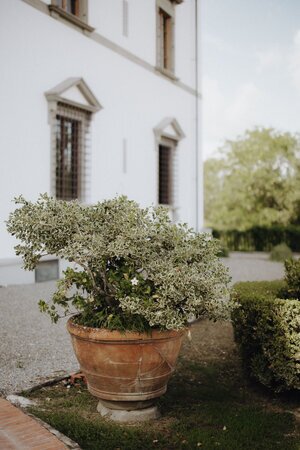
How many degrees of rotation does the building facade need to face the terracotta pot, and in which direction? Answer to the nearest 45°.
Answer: approximately 45° to its right

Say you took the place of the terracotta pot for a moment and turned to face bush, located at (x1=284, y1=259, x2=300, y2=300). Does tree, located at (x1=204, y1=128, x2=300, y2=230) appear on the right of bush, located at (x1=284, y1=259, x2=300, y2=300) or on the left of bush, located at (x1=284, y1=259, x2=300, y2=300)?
left

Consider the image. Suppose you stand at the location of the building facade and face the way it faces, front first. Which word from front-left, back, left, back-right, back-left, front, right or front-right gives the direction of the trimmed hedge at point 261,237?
left

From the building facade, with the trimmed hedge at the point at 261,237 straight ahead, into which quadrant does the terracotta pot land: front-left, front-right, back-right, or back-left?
back-right

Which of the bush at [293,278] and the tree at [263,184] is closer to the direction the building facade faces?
the bush

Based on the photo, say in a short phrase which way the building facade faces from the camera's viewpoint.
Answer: facing the viewer and to the right of the viewer

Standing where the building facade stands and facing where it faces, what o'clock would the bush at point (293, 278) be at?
The bush is roughly at 1 o'clock from the building facade.

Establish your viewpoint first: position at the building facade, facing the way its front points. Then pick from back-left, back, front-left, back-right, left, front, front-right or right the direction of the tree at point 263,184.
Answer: left

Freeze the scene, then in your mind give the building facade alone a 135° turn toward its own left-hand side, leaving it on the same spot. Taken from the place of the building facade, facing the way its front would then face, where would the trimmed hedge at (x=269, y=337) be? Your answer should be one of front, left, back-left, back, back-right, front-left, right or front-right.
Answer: back
